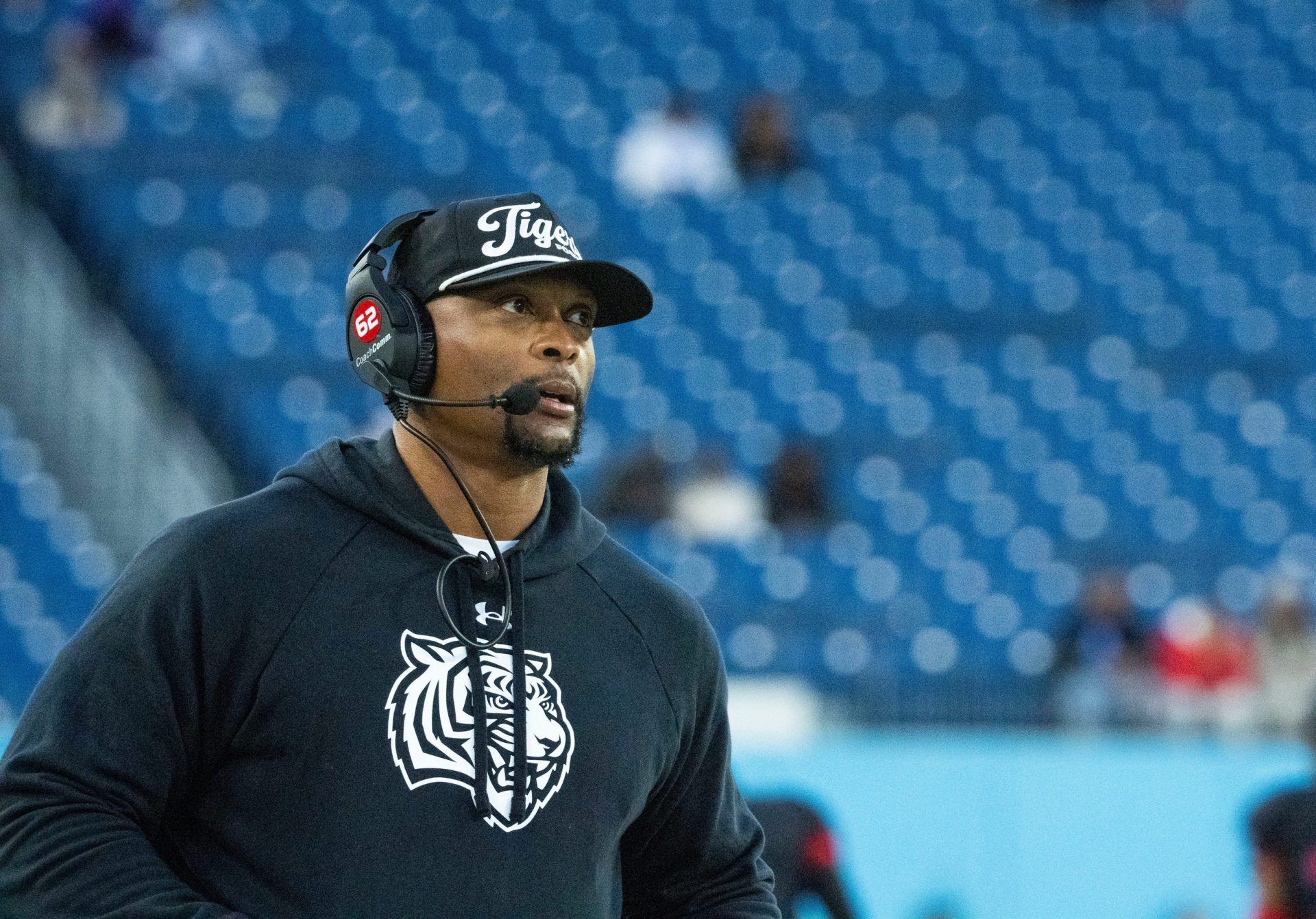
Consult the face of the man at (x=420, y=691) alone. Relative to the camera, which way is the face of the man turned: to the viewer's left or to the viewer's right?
to the viewer's right

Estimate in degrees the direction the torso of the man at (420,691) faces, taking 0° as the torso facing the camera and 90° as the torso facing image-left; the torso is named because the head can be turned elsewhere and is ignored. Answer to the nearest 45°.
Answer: approximately 315°

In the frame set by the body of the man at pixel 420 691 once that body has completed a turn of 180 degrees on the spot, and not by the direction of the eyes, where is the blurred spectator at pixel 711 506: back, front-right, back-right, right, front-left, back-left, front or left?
front-right

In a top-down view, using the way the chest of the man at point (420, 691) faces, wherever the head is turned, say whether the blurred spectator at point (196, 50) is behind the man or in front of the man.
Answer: behind

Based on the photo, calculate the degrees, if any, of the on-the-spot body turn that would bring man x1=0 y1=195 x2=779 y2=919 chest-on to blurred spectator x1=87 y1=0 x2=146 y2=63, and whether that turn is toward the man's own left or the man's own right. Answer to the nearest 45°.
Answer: approximately 135° to the man's own left

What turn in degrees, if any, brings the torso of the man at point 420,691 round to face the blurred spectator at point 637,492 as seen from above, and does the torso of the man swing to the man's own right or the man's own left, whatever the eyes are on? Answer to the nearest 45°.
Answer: approximately 135° to the man's own left

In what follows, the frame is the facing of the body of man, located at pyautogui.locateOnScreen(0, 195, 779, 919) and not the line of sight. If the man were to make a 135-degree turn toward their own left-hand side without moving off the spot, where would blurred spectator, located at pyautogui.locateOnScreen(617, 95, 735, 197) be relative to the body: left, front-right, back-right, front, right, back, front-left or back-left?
front

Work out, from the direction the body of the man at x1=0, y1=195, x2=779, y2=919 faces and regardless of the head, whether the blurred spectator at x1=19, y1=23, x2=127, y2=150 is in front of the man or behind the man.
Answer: behind
